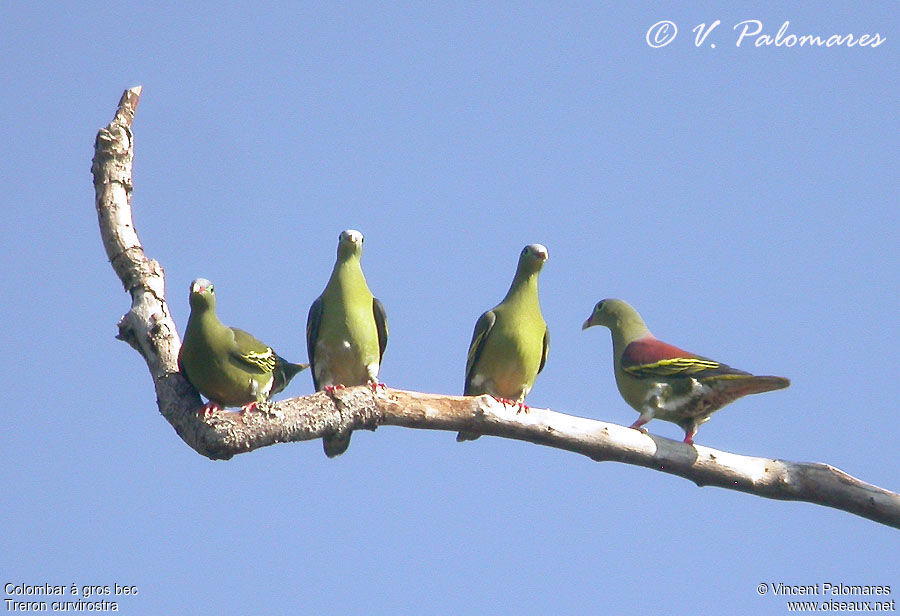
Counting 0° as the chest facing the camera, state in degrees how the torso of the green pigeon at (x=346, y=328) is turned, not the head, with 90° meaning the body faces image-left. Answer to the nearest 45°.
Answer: approximately 0°

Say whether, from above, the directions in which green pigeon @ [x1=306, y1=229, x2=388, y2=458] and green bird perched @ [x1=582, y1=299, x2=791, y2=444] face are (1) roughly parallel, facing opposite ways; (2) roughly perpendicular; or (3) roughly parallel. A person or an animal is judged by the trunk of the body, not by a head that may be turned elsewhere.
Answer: roughly perpendicular

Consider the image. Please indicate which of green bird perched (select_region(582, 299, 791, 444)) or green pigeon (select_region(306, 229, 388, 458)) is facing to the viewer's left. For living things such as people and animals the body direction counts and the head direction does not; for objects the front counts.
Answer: the green bird perched

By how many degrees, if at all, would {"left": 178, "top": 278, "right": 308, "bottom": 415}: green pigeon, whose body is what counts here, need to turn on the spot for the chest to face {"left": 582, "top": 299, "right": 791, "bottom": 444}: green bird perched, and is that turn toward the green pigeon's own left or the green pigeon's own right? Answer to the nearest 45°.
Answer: approximately 135° to the green pigeon's own left

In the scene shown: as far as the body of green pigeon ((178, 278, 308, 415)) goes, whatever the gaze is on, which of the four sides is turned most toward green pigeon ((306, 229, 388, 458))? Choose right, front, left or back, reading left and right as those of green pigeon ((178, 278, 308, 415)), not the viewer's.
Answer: back

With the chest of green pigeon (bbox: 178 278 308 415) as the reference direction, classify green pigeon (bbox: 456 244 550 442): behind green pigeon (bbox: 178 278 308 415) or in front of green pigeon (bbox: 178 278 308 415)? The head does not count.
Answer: behind

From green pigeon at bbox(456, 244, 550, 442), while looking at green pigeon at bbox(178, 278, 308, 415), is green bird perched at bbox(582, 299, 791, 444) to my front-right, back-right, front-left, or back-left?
back-left

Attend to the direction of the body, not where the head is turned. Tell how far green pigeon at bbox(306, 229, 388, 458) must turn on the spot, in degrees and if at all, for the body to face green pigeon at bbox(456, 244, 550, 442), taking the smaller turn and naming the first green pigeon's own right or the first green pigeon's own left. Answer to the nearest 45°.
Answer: approximately 90° to the first green pigeon's own left

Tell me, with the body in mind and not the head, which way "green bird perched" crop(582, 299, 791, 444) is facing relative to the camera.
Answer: to the viewer's left

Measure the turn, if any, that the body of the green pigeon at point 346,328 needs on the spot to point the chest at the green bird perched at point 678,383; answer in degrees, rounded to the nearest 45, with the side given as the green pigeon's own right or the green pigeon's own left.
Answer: approximately 90° to the green pigeon's own left

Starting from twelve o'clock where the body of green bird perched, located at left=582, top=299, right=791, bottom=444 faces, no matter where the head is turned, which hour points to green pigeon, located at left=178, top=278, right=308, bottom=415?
The green pigeon is roughly at 11 o'clock from the green bird perched.
